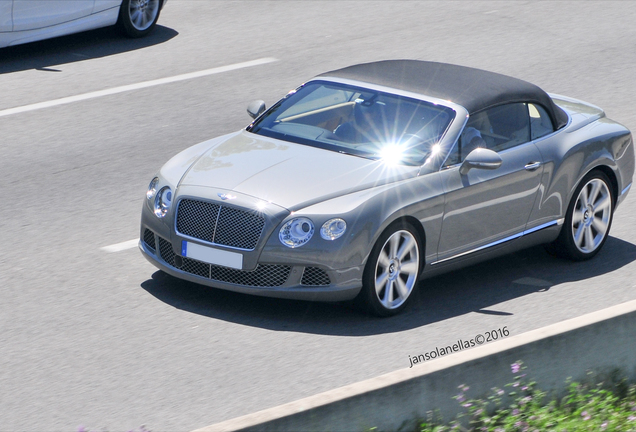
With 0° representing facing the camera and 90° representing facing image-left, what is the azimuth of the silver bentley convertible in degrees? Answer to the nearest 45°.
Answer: approximately 45°

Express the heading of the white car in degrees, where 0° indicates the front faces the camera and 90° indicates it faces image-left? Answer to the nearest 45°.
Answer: approximately 45°

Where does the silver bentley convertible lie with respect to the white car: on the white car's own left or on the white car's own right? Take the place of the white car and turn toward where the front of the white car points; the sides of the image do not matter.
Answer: on the white car's own left

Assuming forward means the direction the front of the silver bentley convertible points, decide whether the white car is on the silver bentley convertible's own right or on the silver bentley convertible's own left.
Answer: on the silver bentley convertible's own right
